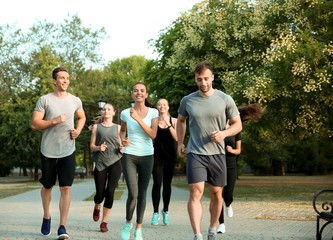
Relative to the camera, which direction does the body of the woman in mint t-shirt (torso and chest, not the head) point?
toward the camera

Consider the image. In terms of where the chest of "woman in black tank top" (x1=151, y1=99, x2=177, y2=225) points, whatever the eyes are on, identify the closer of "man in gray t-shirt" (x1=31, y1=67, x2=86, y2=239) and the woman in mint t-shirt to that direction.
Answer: the woman in mint t-shirt

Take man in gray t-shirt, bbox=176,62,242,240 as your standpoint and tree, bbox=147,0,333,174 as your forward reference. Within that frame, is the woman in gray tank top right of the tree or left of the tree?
left

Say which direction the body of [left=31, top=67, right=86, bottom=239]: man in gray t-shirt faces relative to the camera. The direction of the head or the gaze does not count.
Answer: toward the camera

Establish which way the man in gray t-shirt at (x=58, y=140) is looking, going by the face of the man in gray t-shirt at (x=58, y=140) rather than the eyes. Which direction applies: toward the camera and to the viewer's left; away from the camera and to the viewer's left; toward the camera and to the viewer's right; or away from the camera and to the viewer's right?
toward the camera and to the viewer's right

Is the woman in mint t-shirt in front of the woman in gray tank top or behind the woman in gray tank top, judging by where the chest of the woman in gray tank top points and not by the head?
in front

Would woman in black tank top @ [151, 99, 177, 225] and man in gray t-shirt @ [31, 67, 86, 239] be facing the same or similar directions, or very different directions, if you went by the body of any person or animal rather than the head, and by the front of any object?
same or similar directions

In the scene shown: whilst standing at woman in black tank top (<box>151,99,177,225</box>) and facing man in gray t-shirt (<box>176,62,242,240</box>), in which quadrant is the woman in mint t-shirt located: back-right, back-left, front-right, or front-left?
front-right

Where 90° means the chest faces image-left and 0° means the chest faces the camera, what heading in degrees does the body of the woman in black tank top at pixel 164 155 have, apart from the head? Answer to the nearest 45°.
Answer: approximately 0°

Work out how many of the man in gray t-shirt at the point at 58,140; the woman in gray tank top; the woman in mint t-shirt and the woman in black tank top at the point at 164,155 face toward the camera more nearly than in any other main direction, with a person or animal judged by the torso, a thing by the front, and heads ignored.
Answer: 4

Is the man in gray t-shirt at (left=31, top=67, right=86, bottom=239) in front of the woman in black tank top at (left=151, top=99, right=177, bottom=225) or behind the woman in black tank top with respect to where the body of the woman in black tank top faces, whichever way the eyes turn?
in front

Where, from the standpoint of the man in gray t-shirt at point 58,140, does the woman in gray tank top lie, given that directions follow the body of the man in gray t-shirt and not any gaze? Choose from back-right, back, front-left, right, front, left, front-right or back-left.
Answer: back-left

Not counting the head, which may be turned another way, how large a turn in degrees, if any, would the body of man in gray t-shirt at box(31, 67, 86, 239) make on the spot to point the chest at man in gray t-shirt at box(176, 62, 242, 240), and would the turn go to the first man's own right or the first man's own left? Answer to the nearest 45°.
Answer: approximately 45° to the first man's own left

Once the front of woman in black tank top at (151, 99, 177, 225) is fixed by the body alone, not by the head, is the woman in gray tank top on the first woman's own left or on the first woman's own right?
on the first woman's own right

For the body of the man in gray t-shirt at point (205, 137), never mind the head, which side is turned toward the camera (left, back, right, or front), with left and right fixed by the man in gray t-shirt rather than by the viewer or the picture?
front
